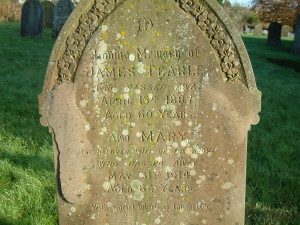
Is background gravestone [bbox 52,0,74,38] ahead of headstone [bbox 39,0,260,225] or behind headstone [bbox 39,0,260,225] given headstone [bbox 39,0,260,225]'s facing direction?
behind

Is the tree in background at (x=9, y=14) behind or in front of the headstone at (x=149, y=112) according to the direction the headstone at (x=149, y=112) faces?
behind

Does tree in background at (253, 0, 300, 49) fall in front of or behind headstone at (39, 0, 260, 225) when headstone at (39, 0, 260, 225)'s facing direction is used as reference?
behind

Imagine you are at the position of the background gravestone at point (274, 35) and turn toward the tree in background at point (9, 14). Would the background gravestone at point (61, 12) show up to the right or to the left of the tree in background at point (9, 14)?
left

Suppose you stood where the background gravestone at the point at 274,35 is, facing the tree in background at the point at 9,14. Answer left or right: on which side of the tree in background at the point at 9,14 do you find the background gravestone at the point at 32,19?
left

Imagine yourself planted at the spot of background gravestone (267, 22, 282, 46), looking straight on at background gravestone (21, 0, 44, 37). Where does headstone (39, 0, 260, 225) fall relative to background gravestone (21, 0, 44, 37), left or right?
left

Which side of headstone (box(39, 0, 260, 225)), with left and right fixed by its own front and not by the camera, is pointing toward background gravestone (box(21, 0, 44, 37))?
back

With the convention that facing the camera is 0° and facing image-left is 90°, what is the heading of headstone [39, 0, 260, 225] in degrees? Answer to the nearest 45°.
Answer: approximately 0°

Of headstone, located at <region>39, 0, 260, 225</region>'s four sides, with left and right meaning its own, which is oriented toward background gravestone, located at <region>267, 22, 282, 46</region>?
back

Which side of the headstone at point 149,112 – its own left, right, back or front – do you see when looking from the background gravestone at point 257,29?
back
